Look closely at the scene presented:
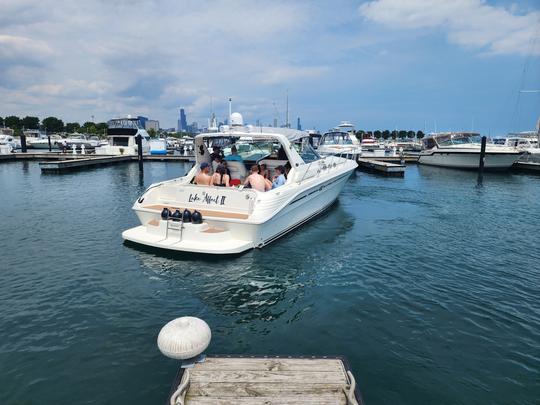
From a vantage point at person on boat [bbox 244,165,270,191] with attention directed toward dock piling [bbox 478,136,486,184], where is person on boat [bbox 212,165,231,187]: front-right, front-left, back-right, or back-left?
back-left

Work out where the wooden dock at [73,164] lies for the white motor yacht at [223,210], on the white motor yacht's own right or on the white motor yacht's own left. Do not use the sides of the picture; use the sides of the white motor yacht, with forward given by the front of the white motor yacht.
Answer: on the white motor yacht's own left

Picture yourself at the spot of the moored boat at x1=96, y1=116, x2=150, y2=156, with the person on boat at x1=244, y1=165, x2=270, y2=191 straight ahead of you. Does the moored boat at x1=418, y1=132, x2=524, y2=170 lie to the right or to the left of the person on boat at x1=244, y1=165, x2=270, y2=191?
left

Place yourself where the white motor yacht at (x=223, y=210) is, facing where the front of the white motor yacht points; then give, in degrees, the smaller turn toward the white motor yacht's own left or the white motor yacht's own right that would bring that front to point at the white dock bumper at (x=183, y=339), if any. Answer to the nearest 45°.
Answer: approximately 135° to the white motor yacht's own right

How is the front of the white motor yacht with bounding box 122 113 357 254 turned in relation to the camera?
facing away from the viewer and to the right of the viewer

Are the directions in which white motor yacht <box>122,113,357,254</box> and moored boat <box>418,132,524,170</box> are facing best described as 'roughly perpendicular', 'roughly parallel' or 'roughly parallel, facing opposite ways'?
roughly perpendicular

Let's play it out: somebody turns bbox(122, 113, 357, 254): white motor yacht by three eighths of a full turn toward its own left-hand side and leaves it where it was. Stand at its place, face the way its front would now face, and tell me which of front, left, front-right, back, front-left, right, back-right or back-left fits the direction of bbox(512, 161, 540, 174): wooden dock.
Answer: back-right

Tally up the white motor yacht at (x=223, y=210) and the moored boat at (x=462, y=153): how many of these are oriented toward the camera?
0

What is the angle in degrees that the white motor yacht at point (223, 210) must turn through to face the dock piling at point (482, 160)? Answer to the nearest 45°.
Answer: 0° — it already faces it

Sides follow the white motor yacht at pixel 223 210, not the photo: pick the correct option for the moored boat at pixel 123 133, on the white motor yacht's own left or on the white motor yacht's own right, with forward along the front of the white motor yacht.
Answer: on the white motor yacht's own left
